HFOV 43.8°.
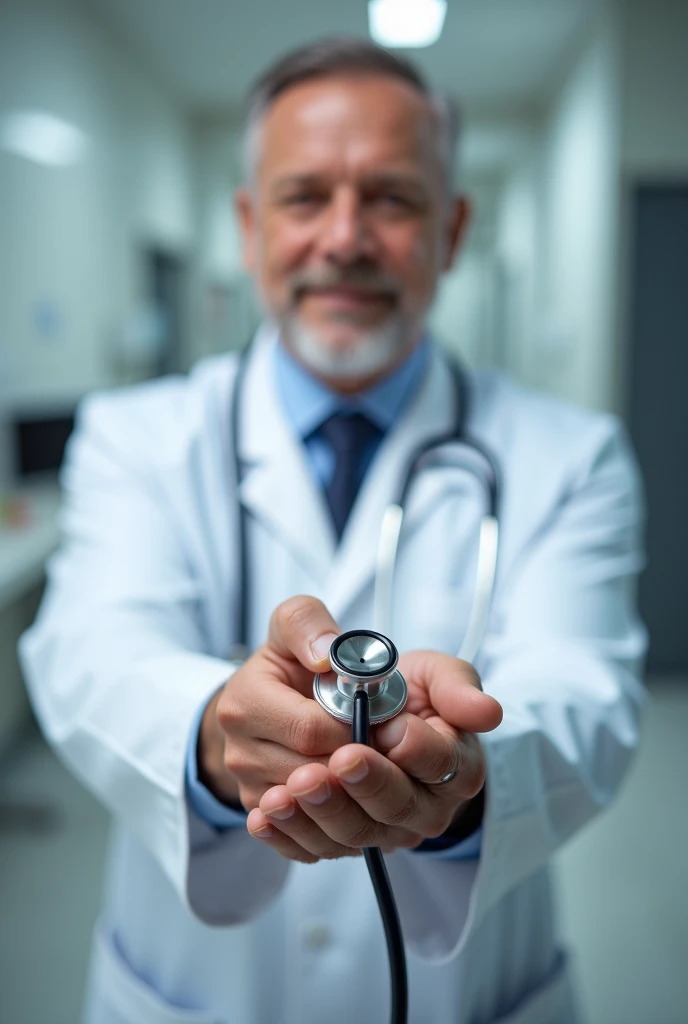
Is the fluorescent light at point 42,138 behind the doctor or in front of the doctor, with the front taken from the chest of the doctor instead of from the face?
behind

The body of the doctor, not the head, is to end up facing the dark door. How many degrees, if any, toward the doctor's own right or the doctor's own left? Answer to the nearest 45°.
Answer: approximately 135° to the doctor's own left

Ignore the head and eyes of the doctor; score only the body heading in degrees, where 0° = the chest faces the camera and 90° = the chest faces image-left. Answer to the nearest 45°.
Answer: approximately 0°
